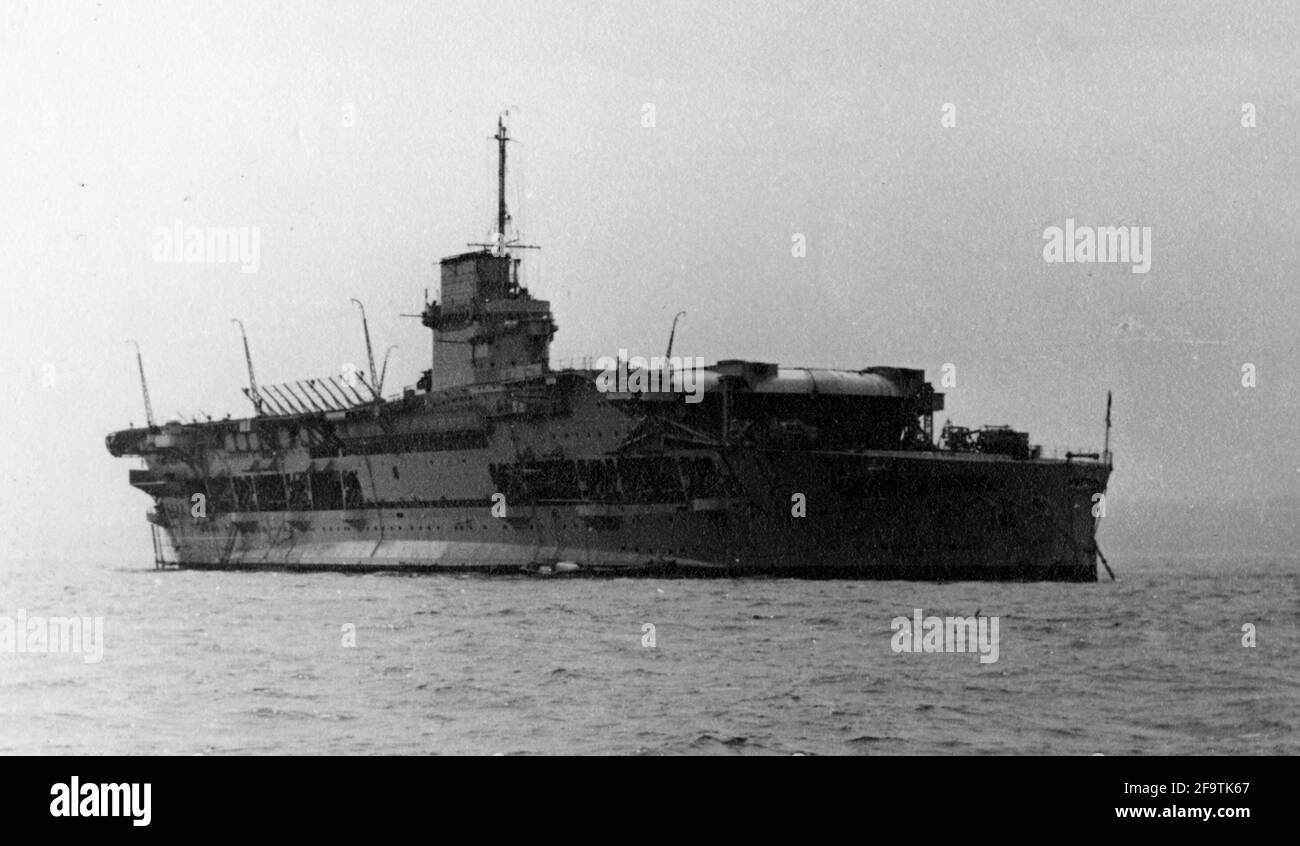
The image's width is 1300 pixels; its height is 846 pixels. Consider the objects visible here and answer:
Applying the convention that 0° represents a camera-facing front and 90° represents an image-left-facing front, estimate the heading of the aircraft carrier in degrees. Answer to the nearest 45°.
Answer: approximately 315°
